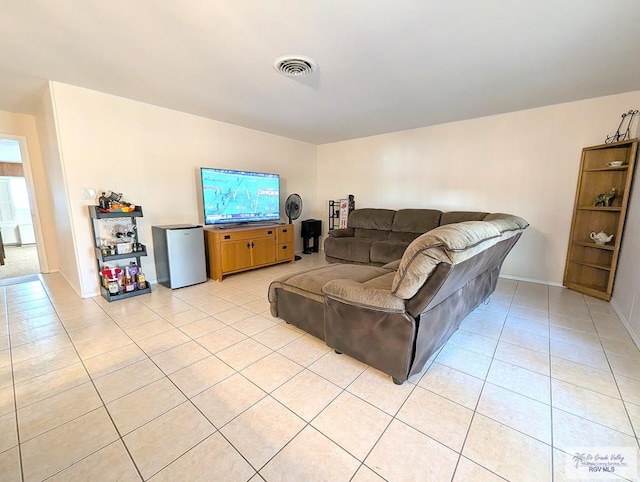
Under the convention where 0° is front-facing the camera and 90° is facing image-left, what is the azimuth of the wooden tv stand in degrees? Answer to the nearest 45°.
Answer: approximately 315°

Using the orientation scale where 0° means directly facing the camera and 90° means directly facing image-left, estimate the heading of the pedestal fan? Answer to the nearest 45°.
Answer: approximately 315°

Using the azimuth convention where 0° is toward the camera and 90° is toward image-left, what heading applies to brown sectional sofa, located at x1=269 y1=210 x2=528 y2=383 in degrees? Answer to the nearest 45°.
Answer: approximately 135°

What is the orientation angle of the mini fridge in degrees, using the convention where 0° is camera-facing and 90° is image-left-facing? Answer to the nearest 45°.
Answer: approximately 315°

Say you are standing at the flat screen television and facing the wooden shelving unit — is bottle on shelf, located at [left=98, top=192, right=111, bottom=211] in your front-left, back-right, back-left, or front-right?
back-right

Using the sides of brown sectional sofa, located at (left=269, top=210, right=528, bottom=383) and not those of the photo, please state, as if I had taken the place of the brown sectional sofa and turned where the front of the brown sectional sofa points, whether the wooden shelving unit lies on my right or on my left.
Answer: on my right

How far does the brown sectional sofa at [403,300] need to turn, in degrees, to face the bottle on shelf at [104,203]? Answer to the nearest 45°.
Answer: approximately 45° to its left

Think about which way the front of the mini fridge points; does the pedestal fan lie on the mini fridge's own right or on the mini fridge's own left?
on the mini fridge's own left
